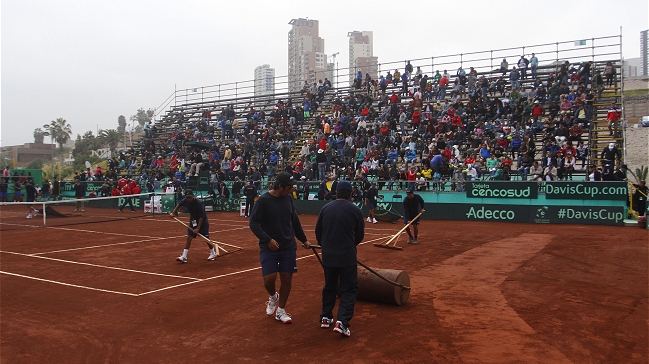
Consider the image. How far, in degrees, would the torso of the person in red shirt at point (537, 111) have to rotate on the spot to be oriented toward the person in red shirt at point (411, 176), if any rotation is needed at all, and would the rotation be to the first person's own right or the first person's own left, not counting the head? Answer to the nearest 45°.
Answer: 0° — they already face them

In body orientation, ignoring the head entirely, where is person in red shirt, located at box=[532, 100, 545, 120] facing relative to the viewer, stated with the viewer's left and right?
facing the viewer and to the left of the viewer

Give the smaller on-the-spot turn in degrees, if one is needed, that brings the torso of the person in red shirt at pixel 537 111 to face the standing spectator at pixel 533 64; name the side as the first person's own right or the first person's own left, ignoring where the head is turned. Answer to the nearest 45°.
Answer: approximately 135° to the first person's own right

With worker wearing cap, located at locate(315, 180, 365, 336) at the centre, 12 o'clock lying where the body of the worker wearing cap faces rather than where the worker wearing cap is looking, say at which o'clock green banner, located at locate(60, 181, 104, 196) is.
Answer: The green banner is roughly at 11 o'clock from the worker wearing cap.

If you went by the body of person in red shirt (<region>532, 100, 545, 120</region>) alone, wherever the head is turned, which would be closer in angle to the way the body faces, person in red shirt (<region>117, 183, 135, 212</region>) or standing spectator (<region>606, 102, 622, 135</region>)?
the person in red shirt

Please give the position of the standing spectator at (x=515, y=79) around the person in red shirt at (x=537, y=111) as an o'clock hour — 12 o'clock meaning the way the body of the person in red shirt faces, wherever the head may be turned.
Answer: The standing spectator is roughly at 4 o'clock from the person in red shirt.

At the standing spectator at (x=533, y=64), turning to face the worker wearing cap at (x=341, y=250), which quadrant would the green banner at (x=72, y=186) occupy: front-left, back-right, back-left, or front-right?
front-right

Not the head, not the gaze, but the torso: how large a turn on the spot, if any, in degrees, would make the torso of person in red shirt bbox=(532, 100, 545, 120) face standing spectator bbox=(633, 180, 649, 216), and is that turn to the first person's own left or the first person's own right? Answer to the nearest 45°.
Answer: approximately 90° to the first person's own left

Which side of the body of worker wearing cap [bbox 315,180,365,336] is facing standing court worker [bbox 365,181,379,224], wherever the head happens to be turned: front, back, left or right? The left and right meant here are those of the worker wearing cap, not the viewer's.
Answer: front

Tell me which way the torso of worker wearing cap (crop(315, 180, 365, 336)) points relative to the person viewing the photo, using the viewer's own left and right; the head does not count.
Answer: facing away from the viewer

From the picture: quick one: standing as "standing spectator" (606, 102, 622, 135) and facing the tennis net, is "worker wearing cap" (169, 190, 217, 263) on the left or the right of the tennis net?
left

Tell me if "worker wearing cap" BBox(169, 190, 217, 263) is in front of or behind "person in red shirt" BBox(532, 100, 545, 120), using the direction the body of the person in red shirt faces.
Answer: in front

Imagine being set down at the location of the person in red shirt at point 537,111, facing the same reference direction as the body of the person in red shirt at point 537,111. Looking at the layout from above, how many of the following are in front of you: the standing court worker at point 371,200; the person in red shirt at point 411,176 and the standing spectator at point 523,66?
2

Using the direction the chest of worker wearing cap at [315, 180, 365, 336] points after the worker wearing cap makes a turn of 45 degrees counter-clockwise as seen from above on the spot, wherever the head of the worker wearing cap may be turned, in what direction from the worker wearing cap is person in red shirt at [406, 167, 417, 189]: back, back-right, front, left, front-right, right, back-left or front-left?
front-right
